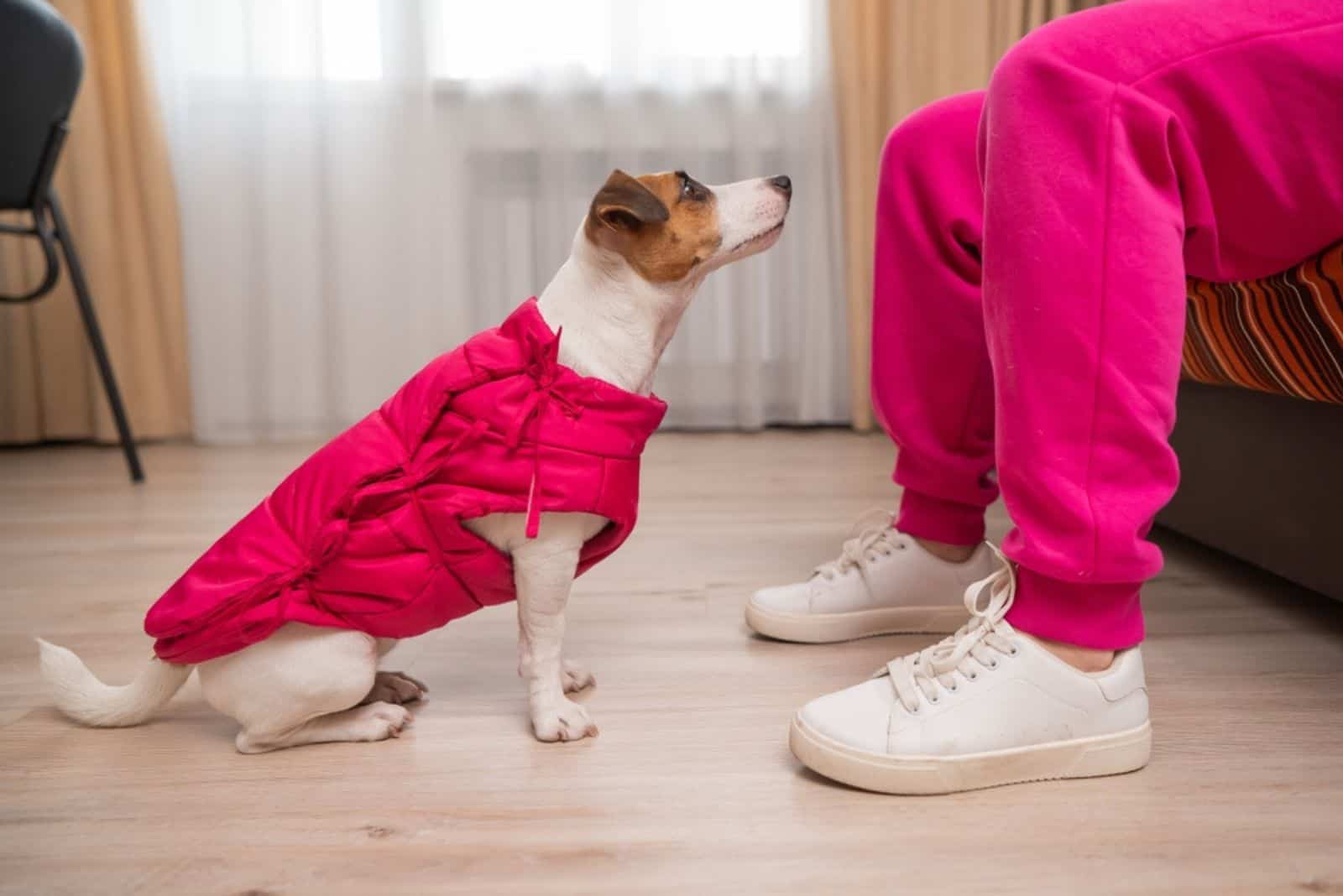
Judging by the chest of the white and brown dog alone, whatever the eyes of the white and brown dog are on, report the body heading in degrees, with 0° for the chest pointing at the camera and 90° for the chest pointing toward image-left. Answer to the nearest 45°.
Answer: approximately 270°

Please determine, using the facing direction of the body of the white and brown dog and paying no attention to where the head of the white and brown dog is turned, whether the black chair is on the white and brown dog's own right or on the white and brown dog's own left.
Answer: on the white and brown dog's own left

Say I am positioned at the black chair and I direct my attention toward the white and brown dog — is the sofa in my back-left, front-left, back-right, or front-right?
front-left

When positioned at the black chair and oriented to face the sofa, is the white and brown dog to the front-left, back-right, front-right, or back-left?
front-right
